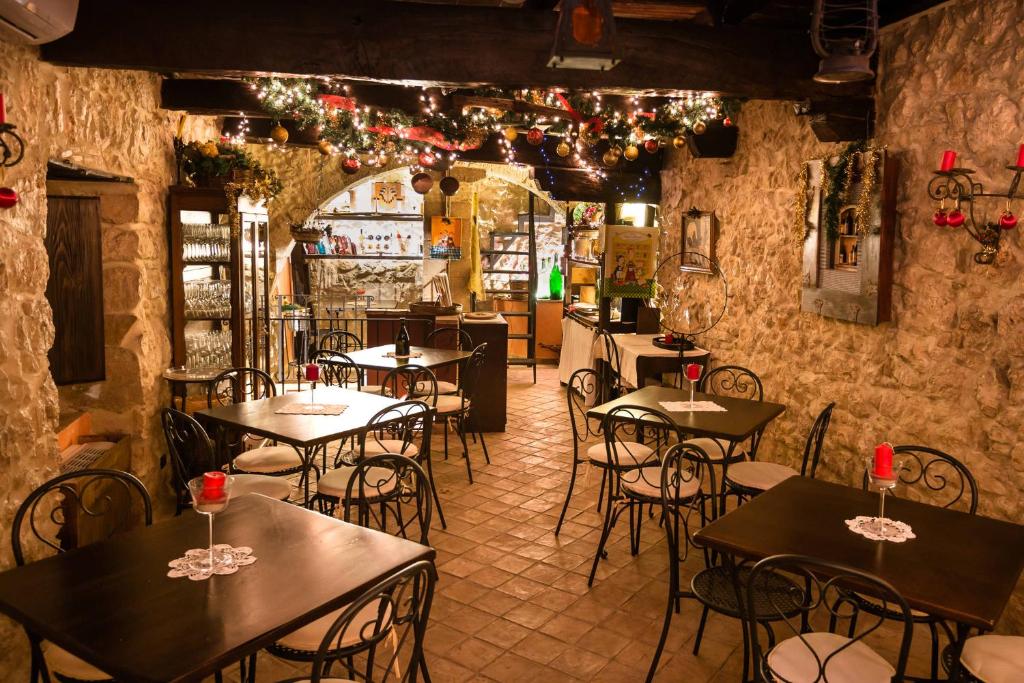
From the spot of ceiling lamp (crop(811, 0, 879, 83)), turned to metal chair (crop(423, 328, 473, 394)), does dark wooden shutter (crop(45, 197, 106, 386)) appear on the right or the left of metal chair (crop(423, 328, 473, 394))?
left

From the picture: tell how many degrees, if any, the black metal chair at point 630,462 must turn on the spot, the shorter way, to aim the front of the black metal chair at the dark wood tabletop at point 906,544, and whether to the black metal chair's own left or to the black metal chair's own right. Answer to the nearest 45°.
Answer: approximately 90° to the black metal chair's own right

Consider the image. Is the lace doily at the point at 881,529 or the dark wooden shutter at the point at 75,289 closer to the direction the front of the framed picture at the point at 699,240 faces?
the dark wooden shutter

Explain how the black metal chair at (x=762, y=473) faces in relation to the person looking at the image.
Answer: facing to the left of the viewer

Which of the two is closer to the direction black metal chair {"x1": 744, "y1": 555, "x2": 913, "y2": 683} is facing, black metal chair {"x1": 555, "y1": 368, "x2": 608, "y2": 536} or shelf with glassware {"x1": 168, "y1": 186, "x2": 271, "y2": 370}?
the black metal chair

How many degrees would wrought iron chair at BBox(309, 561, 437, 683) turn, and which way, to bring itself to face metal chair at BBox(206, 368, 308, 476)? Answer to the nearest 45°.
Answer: approximately 45° to its right

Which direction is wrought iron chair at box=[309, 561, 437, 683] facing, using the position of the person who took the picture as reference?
facing away from the viewer and to the left of the viewer

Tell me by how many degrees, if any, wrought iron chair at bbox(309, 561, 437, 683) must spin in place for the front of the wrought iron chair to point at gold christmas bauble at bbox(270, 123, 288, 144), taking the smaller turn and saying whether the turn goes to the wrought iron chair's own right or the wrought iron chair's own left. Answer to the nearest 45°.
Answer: approximately 45° to the wrought iron chair's own right

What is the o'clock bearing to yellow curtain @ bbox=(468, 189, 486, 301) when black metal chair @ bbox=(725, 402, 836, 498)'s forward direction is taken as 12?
The yellow curtain is roughly at 2 o'clock from the black metal chair.

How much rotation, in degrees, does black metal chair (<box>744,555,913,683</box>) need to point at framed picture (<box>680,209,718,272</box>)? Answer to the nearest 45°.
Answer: approximately 45° to its left

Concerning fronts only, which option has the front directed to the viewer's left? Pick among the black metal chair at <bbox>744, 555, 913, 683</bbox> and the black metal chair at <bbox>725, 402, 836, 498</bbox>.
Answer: the black metal chair at <bbox>725, 402, 836, 498</bbox>

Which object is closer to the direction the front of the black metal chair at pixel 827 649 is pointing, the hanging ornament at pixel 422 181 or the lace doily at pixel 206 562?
the hanging ornament
